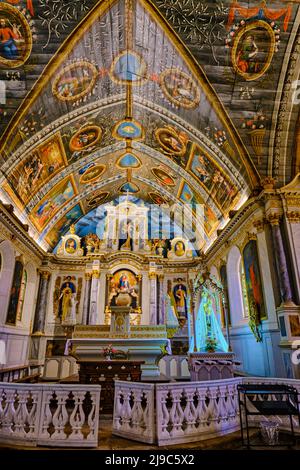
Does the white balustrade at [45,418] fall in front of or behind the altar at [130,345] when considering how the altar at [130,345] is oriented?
in front

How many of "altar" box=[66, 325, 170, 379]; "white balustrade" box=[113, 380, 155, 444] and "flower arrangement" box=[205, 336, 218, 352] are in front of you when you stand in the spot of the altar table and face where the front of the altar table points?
1

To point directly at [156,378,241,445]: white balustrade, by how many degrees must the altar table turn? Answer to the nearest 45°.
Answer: approximately 45° to its left

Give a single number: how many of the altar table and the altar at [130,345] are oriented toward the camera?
2

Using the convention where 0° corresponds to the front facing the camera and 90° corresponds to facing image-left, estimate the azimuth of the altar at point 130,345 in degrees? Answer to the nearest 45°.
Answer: approximately 0°

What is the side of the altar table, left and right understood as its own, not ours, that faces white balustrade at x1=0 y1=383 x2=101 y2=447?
front

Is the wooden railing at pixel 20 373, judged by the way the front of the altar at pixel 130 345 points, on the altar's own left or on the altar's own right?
on the altar's own right

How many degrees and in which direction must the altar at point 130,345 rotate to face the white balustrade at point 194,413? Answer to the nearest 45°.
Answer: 0° — it already faces it

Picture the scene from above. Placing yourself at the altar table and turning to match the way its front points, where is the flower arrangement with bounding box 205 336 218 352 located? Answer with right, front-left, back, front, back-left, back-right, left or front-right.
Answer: back-left

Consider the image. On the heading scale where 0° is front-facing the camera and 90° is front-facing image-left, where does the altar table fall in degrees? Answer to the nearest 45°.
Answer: approximately 0°
